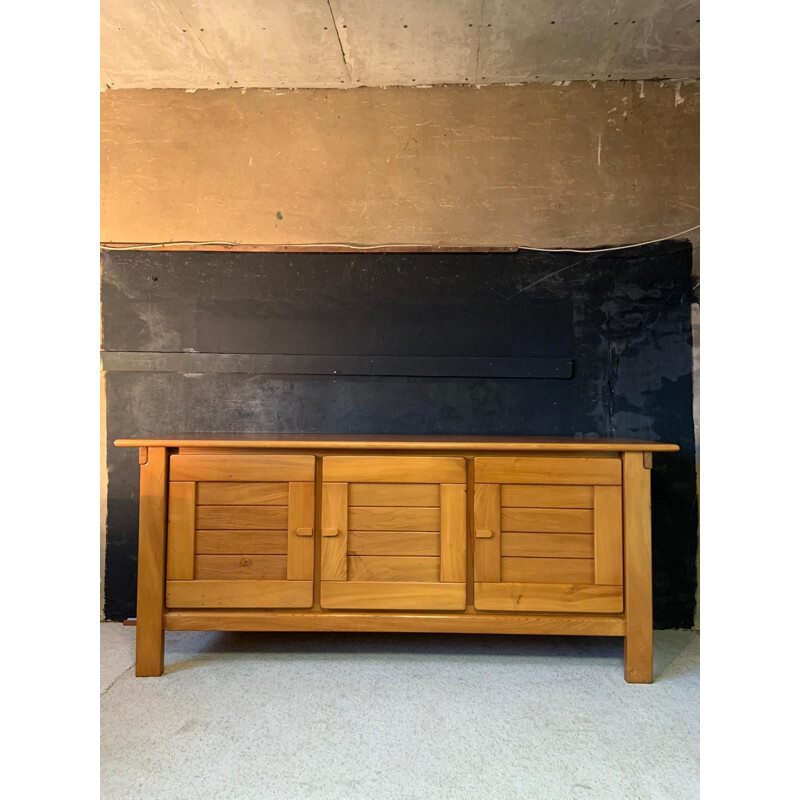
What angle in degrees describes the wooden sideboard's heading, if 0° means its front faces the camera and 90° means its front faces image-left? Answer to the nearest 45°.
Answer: approximately 0°
